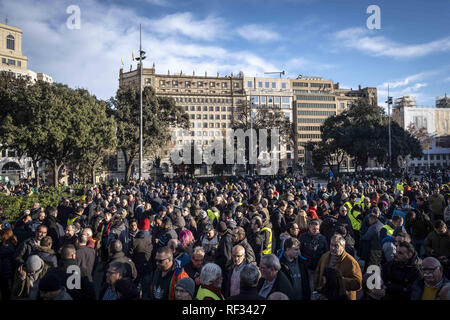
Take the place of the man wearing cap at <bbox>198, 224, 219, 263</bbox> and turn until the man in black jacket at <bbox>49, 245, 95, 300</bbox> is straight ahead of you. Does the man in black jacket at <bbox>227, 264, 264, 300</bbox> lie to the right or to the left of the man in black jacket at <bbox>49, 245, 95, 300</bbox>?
left

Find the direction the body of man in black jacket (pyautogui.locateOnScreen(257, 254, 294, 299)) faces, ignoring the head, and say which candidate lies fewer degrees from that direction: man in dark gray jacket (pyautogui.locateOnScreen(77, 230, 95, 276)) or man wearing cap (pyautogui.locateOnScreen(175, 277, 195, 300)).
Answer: the man wearing cap

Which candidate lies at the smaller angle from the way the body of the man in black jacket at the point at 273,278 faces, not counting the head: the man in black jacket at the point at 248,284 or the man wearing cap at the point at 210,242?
the man in black jacket

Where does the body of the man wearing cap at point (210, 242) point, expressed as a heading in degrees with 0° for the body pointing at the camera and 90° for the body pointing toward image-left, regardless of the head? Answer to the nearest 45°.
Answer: approximately 315°

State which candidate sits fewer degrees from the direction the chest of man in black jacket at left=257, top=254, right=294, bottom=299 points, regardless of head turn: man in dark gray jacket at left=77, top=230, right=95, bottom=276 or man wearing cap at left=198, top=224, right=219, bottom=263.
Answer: the man in dark gray jacket

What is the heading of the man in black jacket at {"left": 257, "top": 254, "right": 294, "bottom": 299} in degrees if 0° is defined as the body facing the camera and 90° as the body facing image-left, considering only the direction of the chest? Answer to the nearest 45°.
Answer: approximately 45°
